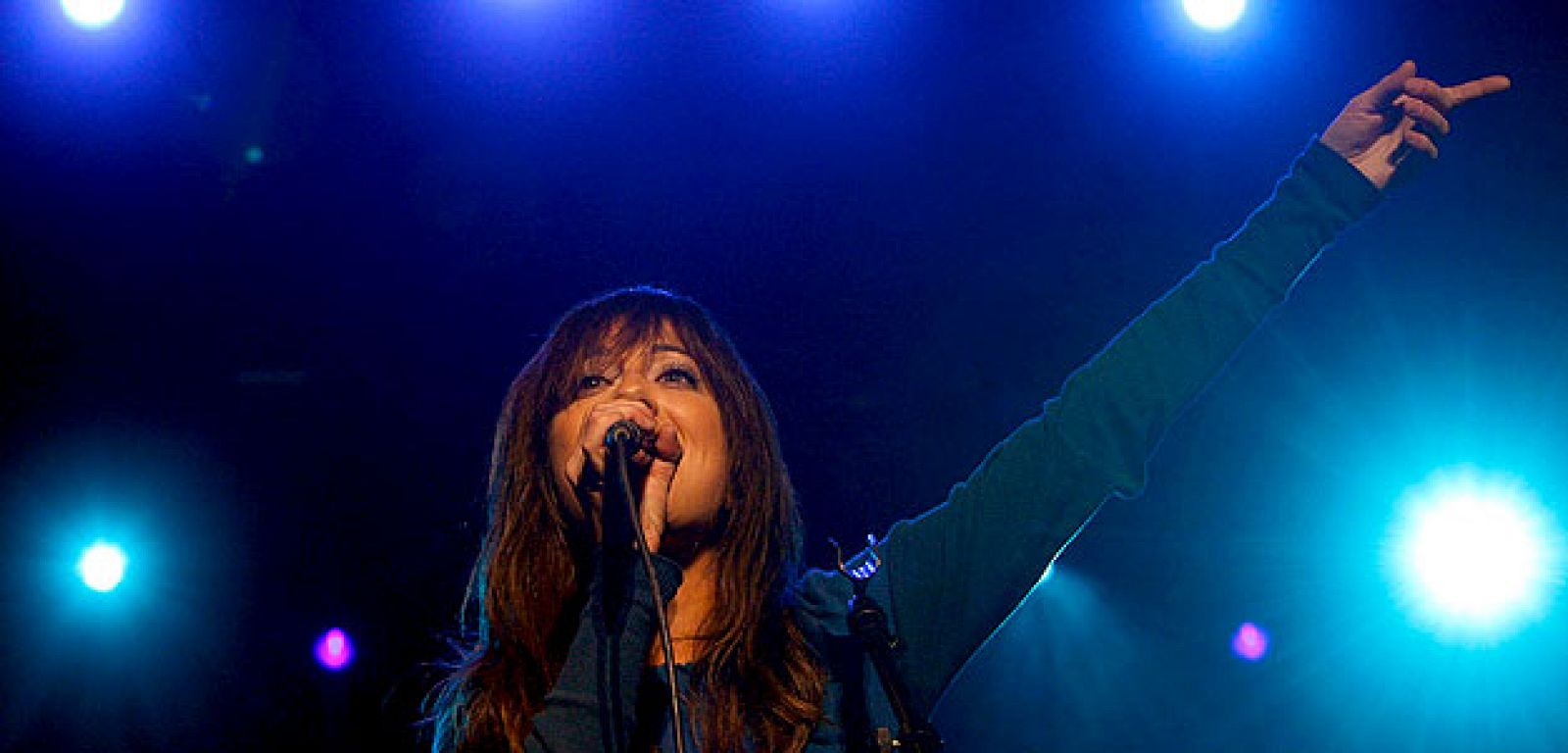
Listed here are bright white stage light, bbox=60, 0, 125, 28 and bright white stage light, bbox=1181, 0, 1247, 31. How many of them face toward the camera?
2

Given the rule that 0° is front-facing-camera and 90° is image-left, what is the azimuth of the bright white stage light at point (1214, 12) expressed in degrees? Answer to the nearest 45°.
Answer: approximately 0°

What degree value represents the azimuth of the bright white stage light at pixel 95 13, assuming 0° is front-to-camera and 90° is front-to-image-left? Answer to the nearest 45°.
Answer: approximately 0°

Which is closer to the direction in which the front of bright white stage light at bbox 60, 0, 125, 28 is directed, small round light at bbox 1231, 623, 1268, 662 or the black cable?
the black cable
